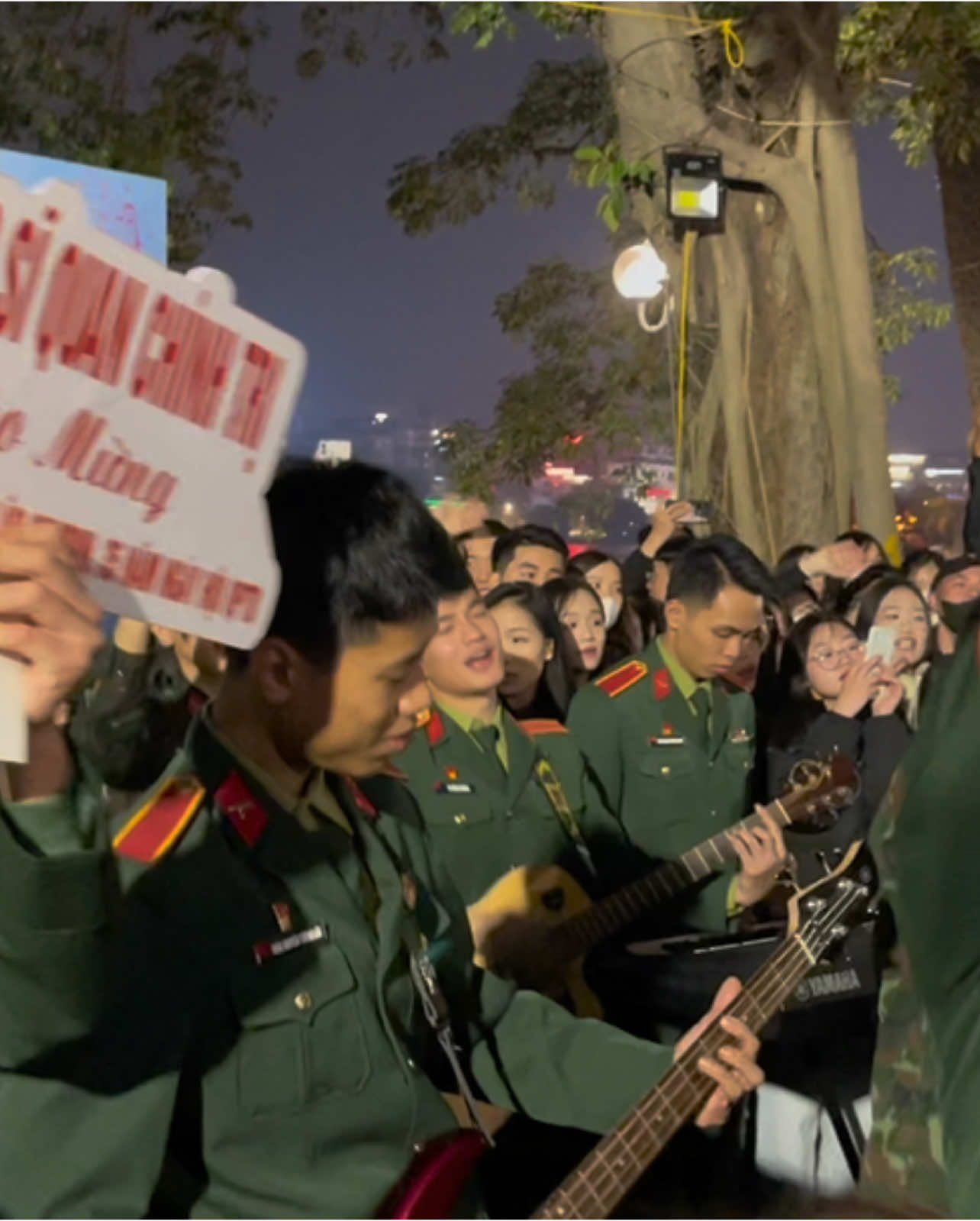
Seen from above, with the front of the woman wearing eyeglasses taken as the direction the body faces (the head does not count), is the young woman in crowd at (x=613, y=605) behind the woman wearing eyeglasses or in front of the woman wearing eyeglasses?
behind

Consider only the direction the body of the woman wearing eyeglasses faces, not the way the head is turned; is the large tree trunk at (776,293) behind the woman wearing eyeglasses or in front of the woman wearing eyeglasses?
behind

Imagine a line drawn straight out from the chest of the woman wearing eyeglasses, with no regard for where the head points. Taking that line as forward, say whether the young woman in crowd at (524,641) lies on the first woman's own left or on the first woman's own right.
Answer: on the first woman's own right

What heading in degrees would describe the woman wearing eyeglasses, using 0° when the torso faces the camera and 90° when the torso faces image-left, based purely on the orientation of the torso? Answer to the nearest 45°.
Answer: approximately 315°

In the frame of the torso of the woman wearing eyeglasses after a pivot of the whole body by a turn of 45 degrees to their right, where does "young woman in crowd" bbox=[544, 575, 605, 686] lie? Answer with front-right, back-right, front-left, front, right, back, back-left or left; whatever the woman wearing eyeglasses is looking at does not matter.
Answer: right

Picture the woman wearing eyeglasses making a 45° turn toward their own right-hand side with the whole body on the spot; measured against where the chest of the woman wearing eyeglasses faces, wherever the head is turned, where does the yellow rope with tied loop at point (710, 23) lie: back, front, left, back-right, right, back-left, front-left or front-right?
back

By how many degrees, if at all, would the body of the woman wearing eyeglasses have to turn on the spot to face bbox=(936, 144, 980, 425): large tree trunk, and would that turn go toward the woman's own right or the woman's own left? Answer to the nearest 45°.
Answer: approximately 135° to the woman's own left

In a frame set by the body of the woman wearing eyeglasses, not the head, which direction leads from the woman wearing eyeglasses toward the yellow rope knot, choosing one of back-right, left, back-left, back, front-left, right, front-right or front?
back-left

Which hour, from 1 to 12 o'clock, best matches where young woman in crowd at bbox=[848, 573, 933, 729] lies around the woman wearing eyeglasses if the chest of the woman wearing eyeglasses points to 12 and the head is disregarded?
The young woman in crowd is roughly at 8 o'clock from the woman wearing eyeglasses.
